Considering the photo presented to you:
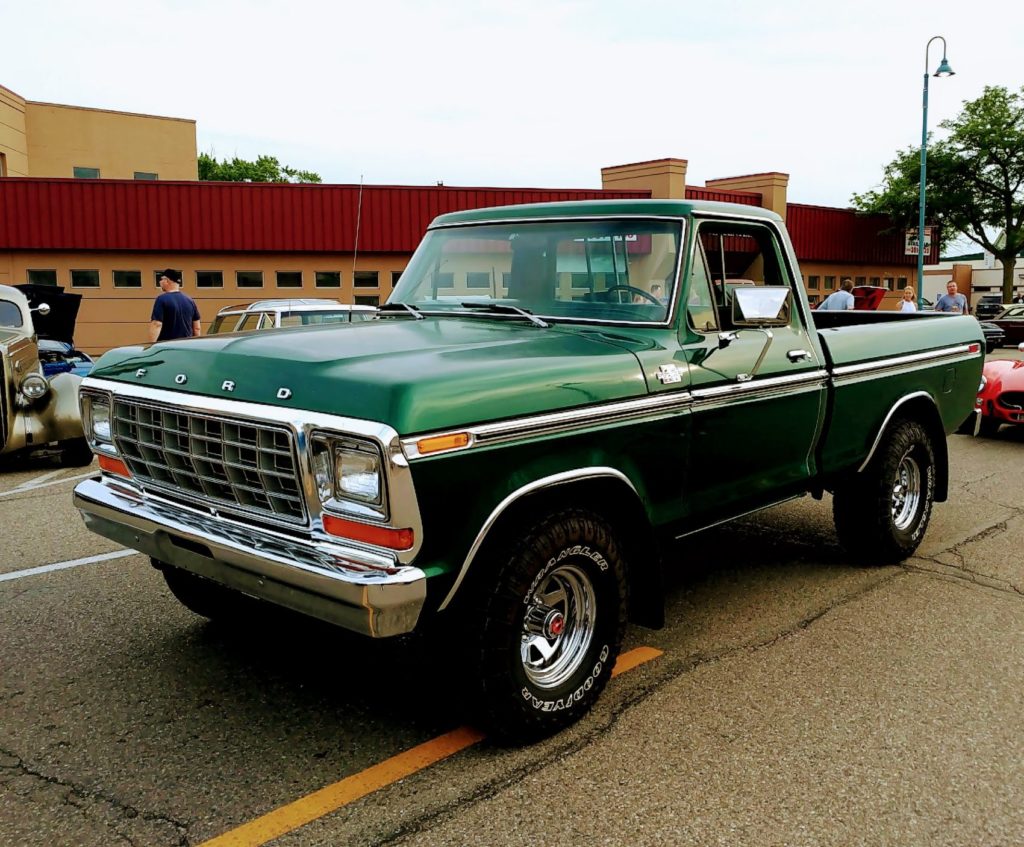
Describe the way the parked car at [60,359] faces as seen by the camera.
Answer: facing the viewer and to the right of the viewer

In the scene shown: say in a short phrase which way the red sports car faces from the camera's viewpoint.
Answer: facing the viewer and to the left of the viewer

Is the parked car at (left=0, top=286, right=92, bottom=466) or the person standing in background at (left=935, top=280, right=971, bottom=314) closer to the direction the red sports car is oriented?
the parked car

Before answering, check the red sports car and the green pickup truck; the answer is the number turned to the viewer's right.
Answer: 0

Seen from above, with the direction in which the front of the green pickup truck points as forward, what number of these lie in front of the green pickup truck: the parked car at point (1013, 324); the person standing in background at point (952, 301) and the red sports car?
0

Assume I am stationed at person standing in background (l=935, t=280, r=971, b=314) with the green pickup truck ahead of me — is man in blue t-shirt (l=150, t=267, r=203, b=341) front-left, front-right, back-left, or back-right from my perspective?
front-right

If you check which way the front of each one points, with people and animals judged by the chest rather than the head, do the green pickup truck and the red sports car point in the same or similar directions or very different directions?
same or similar directions

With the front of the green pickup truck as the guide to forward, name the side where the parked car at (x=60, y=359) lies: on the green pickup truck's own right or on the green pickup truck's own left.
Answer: on the green pickup truck's own right

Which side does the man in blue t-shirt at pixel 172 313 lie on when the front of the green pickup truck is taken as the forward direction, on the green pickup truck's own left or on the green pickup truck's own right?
on the green pickup truck's own right

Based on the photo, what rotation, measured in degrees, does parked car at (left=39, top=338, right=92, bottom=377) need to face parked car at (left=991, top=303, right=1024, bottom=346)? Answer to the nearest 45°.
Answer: approximately 45° to its left

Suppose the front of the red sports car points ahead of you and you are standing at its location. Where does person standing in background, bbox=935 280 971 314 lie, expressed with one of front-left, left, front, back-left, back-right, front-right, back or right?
back-right

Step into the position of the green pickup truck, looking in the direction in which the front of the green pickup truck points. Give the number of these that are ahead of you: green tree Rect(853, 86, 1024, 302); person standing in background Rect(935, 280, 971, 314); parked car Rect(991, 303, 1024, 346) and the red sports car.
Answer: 0

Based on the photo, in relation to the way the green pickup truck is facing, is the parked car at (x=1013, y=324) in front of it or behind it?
behind

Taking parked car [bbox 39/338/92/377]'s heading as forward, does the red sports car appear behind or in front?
in front
